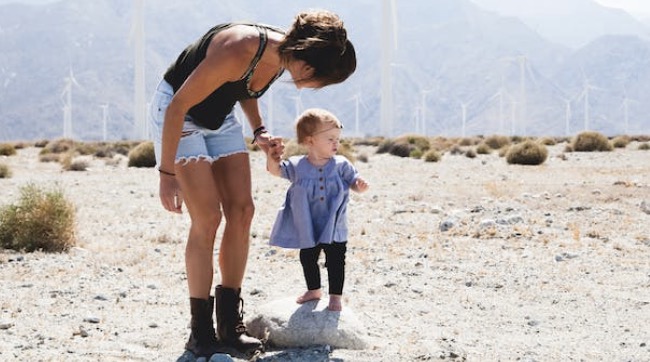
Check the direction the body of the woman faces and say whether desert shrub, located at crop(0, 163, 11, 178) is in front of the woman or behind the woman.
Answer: behind

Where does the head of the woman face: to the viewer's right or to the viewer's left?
to the viewer's right

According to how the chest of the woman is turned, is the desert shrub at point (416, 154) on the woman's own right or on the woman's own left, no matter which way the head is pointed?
on the woman's own left

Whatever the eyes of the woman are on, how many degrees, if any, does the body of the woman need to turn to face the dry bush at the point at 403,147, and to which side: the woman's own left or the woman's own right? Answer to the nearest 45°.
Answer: approximately 135° to the woman's own left

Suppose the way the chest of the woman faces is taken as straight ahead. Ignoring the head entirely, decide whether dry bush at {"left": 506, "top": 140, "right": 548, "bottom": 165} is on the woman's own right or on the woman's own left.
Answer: on the woman's own left

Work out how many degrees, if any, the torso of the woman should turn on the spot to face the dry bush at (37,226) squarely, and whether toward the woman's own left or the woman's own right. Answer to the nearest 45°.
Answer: approximately 180°

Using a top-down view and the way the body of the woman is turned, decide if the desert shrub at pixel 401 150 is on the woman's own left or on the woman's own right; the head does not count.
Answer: on the woman's own left

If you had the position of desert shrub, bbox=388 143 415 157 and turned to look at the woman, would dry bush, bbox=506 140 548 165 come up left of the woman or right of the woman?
left

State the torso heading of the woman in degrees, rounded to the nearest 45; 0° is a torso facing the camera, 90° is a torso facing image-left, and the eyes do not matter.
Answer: approximately 315°

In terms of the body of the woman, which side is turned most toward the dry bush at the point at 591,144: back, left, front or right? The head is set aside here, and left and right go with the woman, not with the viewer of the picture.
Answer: left

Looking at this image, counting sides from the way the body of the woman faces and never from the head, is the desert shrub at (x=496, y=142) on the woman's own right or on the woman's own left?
on the woman's own left
